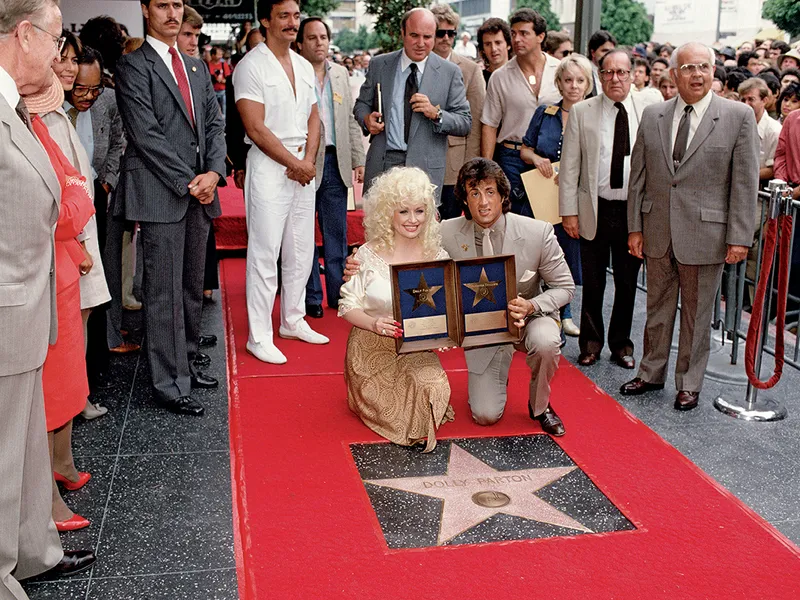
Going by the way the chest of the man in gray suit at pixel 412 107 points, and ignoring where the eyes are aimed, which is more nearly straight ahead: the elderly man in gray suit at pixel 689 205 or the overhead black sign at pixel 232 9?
the elderly man in gray suit

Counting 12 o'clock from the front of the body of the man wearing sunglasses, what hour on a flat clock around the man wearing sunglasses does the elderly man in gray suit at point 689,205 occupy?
The elderly man in gray suit is roughly at 11 o'clock from the man wearing sunglasses.

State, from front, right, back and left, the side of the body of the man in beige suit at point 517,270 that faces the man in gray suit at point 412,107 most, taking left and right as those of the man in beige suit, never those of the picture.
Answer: back

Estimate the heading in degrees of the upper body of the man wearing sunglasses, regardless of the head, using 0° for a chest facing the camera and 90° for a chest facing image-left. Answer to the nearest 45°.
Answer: approximately 0°

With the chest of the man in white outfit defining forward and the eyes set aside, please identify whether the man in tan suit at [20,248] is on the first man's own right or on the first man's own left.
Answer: on the first man's own right

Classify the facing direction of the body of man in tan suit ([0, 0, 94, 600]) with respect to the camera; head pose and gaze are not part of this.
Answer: to the viewer's right

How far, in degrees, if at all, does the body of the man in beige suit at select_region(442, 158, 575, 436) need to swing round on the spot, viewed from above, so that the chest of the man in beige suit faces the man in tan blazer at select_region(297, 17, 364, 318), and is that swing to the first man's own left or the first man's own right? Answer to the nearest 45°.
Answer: approximately 135° to the first man's own right

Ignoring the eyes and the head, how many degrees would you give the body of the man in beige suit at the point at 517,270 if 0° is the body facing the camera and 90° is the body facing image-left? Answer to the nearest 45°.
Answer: approximately 0°

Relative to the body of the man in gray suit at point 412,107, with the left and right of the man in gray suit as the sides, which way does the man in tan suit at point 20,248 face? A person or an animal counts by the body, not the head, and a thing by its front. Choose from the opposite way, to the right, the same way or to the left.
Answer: to the left

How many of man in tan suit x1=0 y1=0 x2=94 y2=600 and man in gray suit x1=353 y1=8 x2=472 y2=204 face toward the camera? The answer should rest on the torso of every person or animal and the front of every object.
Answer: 1

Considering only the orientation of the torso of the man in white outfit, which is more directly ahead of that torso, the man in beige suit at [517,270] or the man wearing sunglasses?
the man in beige suit

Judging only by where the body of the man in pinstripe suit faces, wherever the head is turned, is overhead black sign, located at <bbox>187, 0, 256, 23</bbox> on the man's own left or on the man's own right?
on the man's own left
